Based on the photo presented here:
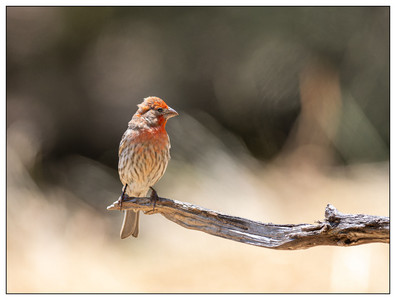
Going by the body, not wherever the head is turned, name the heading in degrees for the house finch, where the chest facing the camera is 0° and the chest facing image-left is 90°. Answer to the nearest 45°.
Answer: approximately 315°
